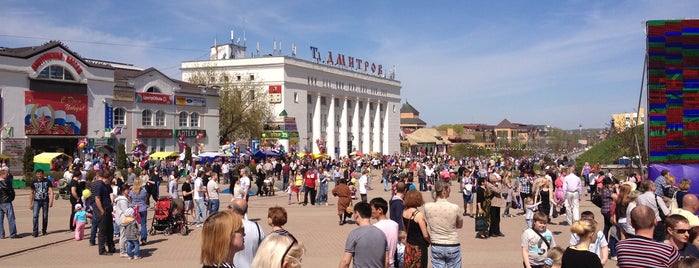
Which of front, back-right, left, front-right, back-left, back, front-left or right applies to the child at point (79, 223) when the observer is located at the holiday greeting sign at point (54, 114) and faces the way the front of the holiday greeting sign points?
front-right

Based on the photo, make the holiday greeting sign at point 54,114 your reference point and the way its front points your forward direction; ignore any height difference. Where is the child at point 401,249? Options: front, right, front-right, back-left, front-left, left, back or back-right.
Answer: front-right

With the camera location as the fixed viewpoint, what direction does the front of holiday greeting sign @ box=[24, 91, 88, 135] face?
facing the viewer and to the right of the viewer

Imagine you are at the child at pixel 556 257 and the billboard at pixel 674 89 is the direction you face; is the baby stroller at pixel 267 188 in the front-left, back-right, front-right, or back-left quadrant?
front-left

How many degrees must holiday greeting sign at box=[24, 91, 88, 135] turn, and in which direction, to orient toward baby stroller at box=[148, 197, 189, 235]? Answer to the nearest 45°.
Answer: approximately 45° to its right

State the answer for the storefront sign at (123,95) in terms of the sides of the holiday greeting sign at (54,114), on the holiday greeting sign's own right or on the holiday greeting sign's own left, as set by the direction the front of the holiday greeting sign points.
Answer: on the holiday greeting sign's own left

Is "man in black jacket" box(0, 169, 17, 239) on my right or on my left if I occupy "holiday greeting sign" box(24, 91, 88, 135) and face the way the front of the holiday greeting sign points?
on my right

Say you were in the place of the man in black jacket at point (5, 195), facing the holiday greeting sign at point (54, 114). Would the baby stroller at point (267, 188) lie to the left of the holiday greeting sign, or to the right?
right

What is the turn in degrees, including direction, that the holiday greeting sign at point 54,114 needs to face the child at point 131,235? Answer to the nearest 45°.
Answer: approximately 45° to its right
